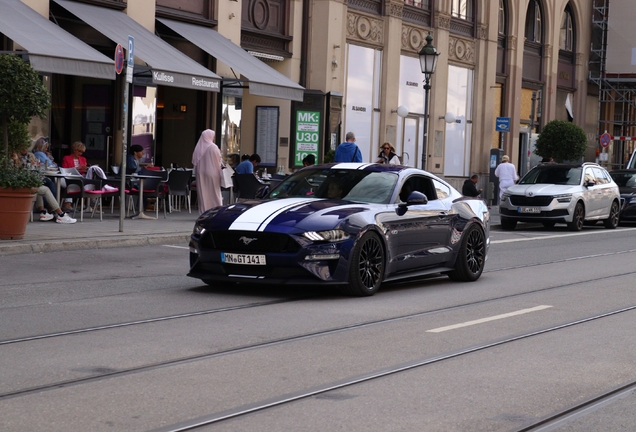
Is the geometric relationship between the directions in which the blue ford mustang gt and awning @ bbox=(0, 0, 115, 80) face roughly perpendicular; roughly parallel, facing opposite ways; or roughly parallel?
roughly perpendicular

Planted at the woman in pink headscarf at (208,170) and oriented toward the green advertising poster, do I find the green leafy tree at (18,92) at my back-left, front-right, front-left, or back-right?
back-left

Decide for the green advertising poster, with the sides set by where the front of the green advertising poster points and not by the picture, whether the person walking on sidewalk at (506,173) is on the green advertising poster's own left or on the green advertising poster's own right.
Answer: on the green advertising poster's own left

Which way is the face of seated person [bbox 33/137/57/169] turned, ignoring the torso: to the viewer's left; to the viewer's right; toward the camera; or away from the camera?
to the viewer's right

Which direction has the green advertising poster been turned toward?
toward the camera

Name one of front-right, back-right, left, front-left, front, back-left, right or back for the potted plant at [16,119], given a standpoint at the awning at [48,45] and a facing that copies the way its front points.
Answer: front-right

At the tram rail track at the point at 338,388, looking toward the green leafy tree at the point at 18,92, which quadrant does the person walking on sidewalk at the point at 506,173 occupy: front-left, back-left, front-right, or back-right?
front-right

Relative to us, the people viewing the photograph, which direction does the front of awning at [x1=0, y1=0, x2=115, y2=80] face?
facing the viewer and to the right of the viewer

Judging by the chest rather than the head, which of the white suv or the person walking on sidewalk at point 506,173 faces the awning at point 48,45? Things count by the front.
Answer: the white suv
